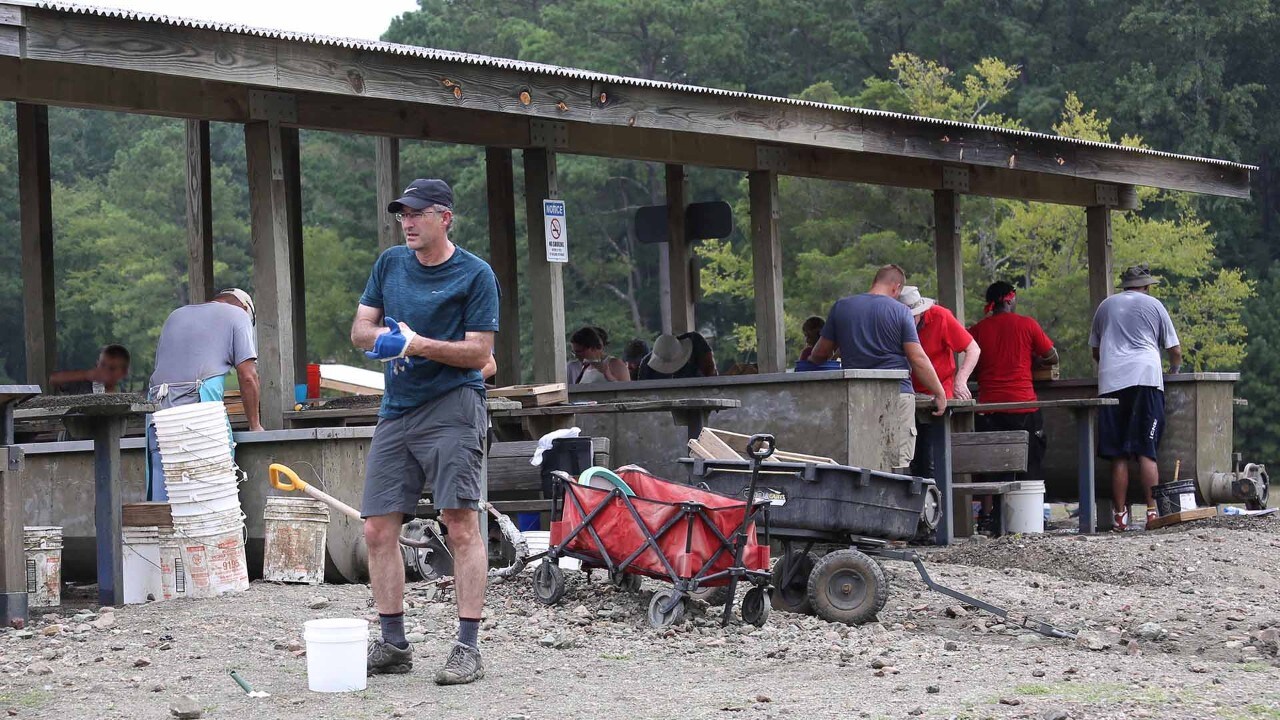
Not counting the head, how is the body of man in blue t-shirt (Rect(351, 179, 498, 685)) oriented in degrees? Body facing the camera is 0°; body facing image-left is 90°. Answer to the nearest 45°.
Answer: approximately 45°

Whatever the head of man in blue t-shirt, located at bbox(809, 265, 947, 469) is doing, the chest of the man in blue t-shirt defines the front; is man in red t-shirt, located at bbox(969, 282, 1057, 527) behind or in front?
in front

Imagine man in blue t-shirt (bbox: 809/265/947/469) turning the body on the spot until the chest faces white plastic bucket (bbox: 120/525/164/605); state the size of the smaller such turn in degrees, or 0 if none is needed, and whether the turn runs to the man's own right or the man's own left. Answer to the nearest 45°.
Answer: approximately 135° to the man's own left

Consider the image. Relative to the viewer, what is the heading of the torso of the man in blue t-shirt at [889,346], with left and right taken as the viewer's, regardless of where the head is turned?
facing away from the viewer

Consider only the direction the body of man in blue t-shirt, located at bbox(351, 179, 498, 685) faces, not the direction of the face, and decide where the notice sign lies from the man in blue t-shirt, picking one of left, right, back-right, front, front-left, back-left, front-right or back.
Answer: back-right

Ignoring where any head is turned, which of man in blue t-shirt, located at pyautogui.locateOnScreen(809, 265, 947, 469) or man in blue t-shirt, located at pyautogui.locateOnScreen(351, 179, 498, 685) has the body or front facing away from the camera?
man in blue t-shirt, located at pyautogui.locateOnScreen(809, 265, 947, 469)

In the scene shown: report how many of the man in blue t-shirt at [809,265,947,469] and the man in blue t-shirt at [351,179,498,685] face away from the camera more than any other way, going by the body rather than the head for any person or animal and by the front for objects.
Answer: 1

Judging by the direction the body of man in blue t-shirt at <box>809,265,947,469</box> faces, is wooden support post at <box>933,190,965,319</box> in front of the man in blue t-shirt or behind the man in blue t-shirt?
in front

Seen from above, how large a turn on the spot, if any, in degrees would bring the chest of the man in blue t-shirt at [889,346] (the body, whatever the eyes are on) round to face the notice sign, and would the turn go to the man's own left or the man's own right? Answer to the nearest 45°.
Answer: approximately 90° to the man's own left

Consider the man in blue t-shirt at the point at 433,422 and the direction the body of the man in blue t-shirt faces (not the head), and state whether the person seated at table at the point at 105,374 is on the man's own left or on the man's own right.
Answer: on the man's own right

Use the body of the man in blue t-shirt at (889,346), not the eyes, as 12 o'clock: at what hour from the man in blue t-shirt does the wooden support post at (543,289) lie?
The wooden support post is roughly at 9 o'clock from the man in blue t-shirt.

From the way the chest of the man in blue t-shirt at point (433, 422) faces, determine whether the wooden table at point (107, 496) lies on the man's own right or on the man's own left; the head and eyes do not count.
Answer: on the man's own right

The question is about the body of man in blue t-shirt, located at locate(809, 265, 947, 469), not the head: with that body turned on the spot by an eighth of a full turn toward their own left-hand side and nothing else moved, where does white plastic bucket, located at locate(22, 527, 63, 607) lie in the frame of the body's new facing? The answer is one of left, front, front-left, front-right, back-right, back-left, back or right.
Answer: left

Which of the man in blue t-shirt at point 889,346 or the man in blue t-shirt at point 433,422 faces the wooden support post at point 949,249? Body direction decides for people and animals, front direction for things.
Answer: the man in blue t-shirt at point 889,346

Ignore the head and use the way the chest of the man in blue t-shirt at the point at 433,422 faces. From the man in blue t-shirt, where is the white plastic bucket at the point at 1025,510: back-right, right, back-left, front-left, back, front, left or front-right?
back

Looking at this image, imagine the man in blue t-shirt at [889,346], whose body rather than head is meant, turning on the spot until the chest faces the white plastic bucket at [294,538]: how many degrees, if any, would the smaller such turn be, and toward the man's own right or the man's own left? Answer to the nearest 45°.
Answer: approximately 135° to the man's own left
